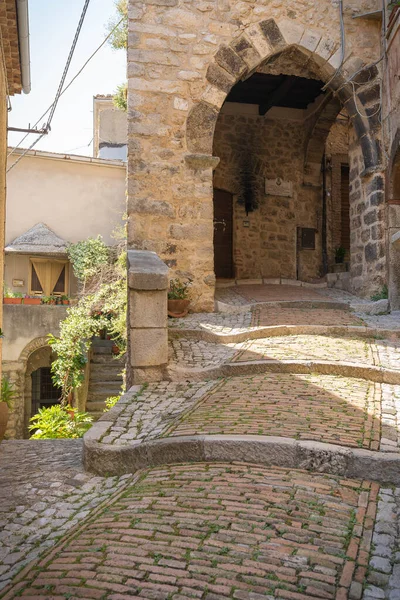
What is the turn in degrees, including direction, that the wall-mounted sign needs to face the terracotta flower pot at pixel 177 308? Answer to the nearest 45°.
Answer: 0° — it already faces it

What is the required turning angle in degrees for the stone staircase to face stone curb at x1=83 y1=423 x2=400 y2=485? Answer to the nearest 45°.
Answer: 0° — it already faces it

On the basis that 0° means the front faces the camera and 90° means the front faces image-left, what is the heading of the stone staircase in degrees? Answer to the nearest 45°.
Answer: approximately 0°

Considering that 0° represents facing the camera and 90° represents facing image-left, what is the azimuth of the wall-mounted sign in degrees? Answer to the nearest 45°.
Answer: approximately 0°

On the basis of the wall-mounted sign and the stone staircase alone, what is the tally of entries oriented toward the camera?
2

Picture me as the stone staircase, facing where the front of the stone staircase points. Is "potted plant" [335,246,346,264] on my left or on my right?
on my left
